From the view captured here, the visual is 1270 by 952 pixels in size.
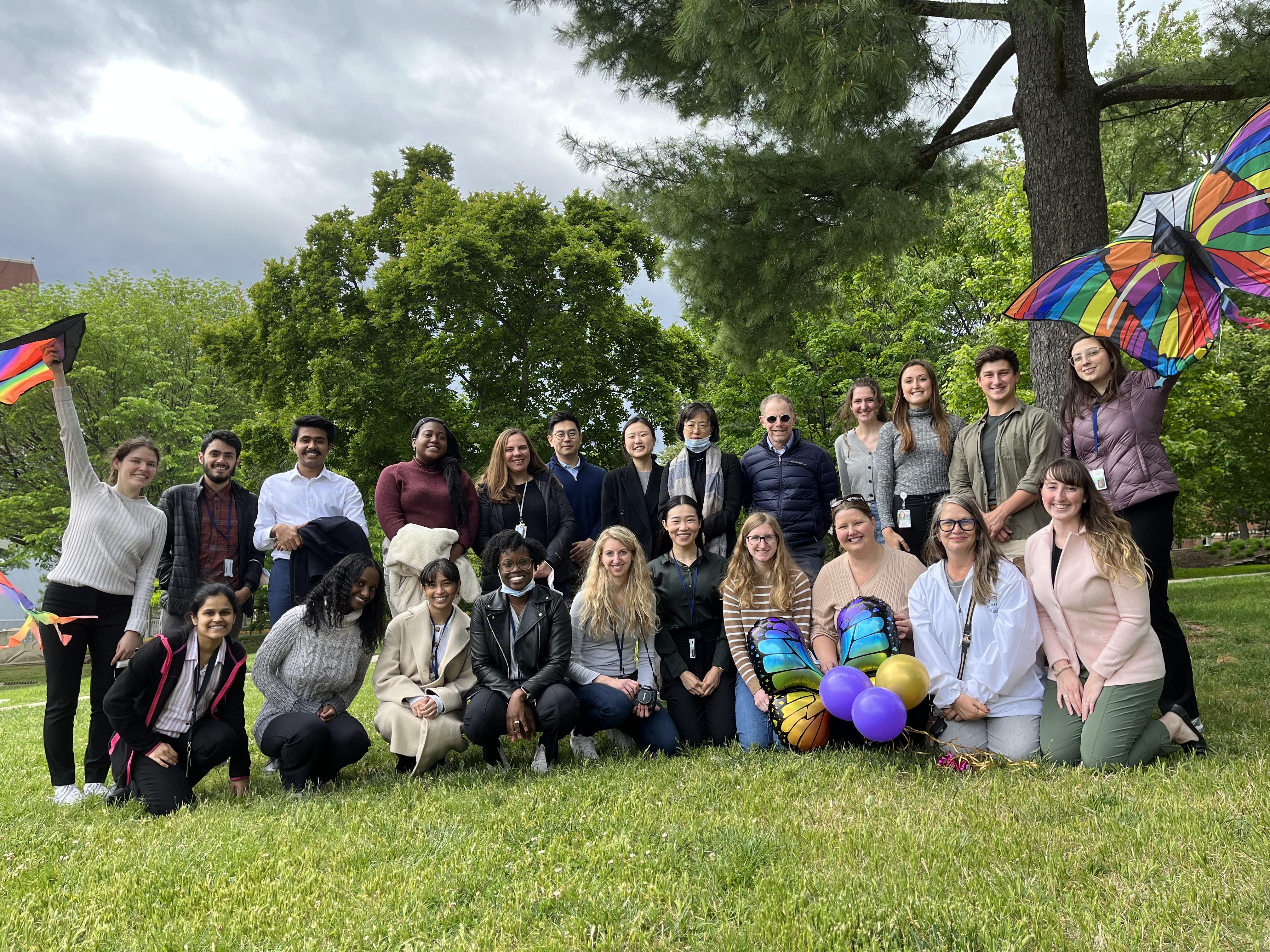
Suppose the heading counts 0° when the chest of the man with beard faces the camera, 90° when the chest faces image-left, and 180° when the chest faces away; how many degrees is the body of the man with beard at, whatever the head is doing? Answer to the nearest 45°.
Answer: approximately 0°

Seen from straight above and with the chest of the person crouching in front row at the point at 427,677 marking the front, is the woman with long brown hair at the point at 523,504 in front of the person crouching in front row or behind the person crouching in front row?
behind

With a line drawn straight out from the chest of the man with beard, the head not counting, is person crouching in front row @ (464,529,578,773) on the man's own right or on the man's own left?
on the man's own left

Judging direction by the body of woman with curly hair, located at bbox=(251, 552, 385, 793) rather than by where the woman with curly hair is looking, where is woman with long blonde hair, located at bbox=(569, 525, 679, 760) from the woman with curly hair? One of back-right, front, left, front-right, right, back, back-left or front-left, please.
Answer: front-left

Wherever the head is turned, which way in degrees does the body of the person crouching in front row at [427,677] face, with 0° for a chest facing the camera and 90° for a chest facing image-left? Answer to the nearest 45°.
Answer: approximately 0°
